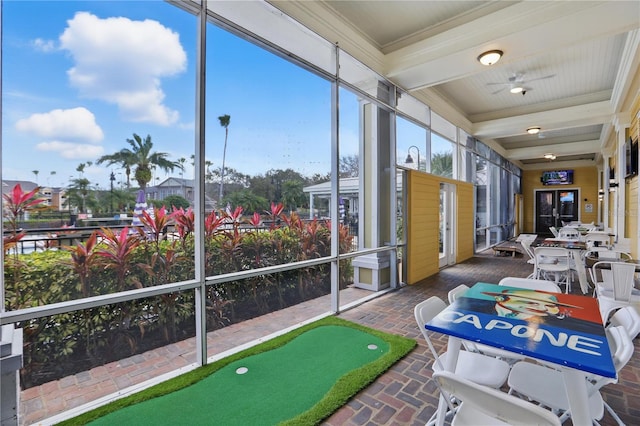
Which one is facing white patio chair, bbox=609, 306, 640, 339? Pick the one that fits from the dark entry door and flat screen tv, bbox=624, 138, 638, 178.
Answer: the dark entry door

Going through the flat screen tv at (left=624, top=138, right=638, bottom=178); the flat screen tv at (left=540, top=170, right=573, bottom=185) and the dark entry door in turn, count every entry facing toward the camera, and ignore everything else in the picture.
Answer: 2

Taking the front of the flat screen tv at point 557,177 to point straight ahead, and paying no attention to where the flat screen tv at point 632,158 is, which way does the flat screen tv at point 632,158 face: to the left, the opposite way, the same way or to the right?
to the right

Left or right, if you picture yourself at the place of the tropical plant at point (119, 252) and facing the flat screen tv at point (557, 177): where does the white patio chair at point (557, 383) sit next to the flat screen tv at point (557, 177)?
right

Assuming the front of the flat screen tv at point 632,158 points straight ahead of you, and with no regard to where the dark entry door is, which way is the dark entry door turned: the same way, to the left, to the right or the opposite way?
to the left

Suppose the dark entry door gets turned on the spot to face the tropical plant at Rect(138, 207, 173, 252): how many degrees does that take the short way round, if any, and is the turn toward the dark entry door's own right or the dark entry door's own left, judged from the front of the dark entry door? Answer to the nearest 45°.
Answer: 0° — it already faces it

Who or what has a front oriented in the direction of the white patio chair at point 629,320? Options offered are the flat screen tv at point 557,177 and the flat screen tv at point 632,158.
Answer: the flat screen tv at point 557,177

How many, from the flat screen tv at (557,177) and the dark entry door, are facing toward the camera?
2

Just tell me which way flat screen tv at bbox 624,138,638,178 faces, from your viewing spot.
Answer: facing to the left of the viewer
